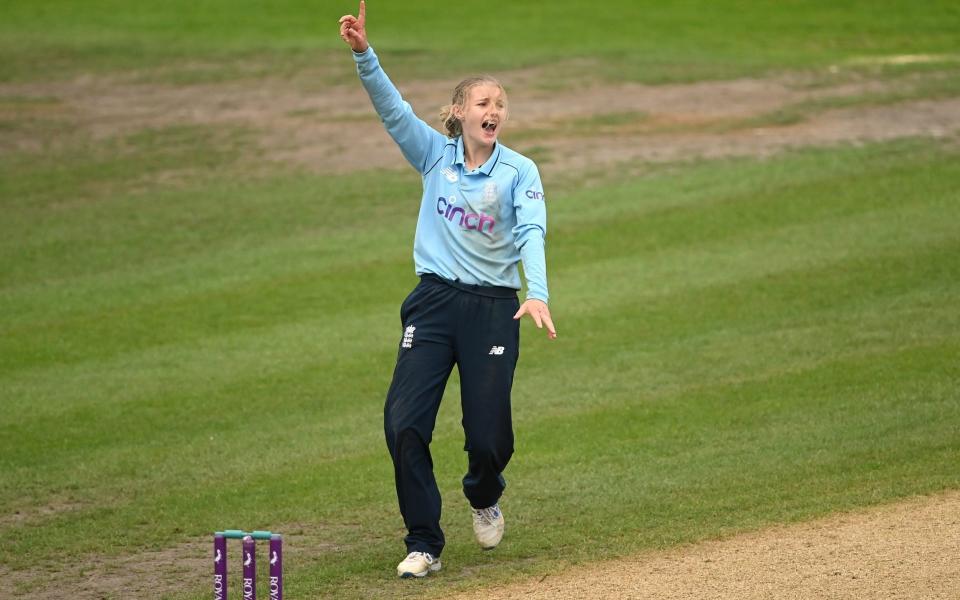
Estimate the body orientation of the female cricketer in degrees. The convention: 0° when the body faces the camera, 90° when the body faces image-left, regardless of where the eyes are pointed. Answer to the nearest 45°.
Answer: approximately 0°
